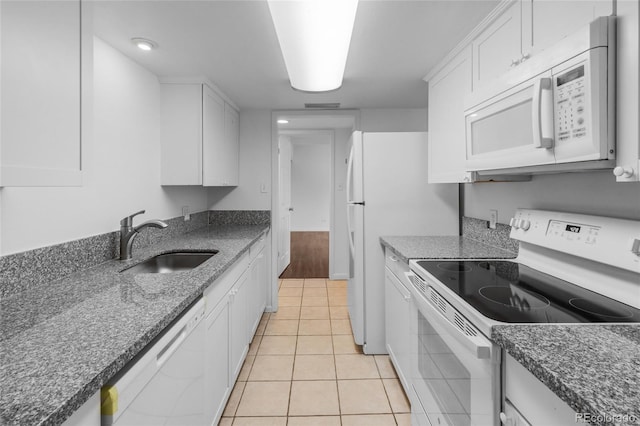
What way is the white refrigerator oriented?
to the viewer's left

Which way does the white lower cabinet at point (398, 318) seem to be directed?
to the viewer's left

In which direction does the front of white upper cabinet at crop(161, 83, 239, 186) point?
to the viewer's right

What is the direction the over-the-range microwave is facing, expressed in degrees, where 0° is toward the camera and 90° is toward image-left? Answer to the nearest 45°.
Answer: approximately 45°

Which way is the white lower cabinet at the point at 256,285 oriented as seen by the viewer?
to the viewer's right

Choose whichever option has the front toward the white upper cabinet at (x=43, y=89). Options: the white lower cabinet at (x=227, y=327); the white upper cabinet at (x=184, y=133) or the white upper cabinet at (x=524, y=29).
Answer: the white upper cabinet at (x=524, y=29)

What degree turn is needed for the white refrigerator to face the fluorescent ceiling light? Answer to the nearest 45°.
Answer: approximately 90° to its left

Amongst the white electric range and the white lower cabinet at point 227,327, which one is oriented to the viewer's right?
the white lower cabinet

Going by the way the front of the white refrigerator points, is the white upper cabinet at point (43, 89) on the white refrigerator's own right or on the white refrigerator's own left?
on the white refrigerator's own left

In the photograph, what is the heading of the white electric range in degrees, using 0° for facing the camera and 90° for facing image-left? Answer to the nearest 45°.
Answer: approximately 45°

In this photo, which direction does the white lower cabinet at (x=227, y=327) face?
to the viewer's right

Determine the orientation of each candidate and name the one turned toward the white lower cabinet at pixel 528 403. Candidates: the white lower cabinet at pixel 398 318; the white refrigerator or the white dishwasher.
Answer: the white dishwasher
